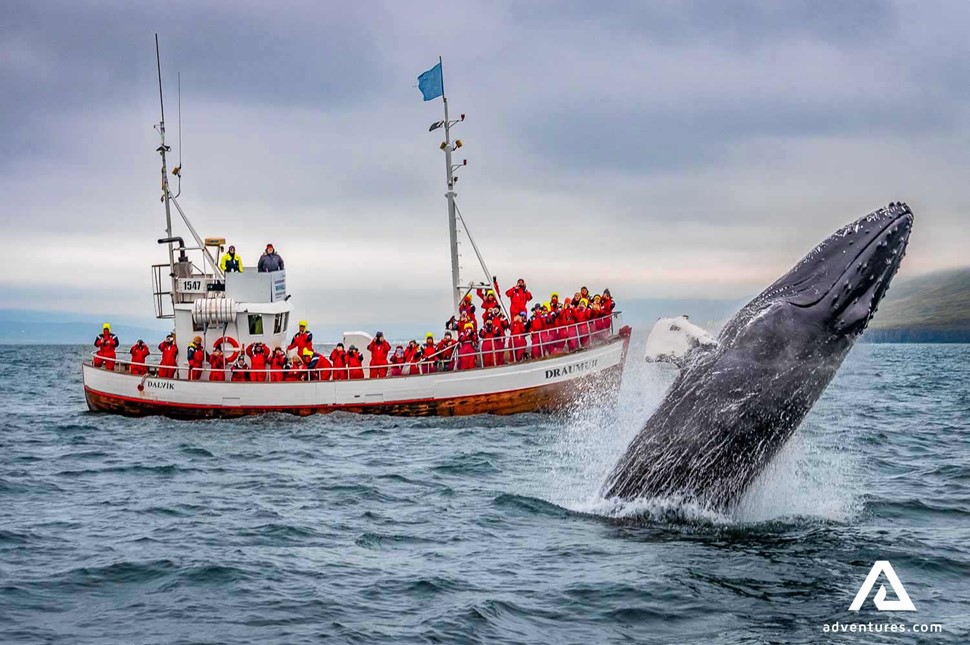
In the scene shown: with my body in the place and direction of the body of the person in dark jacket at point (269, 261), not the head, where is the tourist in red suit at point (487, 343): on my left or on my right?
on my left

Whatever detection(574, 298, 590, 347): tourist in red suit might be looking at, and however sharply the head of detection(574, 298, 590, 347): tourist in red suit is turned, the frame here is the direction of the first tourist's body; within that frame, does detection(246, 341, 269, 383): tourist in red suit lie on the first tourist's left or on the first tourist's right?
on the first tourist's right

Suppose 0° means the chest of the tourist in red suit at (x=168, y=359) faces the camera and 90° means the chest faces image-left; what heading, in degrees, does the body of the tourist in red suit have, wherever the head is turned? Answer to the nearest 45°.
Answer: approximately 0°

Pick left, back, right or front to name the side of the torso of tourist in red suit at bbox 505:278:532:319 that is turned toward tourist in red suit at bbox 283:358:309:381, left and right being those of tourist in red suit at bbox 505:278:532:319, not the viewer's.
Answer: right

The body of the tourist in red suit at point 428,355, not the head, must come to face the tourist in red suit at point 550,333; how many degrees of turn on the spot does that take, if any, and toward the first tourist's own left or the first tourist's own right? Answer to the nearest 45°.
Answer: approximately 90° to the first tourist's own left
